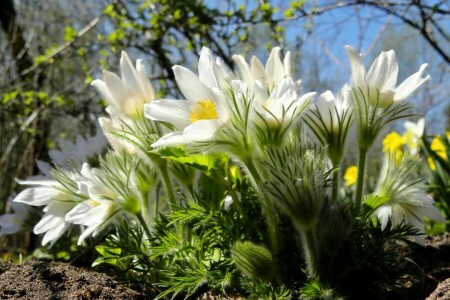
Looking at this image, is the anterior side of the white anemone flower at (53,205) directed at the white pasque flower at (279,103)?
no

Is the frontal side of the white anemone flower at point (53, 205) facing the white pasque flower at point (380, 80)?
no

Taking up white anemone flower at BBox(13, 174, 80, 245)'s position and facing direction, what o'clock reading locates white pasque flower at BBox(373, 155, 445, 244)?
The white pasque flower is roughly at 7 o'clock from the white anemone flower.

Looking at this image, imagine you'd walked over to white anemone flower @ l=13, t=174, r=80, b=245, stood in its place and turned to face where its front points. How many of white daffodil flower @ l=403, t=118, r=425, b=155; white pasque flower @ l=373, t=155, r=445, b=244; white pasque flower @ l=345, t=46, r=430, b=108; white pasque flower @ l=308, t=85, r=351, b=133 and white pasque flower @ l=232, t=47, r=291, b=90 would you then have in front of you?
0

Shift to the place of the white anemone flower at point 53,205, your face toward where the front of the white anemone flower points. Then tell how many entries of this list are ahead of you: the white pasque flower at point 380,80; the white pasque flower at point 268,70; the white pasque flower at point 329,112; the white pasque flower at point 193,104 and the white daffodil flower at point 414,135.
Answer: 0

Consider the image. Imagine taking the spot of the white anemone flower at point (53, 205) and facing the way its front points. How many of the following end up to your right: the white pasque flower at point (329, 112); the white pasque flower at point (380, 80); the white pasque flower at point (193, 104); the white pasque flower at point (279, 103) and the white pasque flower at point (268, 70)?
0

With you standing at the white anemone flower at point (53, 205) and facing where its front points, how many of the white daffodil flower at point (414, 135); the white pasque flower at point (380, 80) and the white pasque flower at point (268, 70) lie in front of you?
0

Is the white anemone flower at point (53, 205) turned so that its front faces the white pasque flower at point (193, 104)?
no

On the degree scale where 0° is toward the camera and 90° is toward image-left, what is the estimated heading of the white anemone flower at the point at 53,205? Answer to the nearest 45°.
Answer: approximately 90°

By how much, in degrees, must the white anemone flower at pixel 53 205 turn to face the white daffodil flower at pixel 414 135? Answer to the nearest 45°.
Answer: approximately 135° to its right

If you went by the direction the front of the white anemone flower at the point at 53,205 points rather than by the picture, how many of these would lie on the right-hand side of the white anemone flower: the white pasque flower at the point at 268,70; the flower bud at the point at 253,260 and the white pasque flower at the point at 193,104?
0
